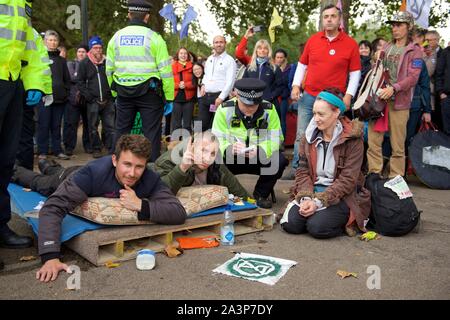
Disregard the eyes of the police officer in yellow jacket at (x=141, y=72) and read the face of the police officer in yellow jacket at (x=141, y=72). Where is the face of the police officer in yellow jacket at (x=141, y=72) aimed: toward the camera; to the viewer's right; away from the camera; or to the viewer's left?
away from the camera

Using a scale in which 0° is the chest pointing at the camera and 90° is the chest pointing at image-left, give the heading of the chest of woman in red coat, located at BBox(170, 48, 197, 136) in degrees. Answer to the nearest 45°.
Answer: approximately 0°

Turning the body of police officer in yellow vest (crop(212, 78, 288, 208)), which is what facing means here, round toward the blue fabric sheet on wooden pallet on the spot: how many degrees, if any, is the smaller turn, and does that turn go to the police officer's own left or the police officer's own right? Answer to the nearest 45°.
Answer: approximately 45° to the police officer's own right

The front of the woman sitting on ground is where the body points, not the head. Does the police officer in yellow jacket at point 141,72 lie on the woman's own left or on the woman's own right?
on the woman's own right

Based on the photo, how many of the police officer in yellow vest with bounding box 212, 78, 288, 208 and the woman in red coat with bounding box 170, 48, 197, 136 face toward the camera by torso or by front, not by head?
2
